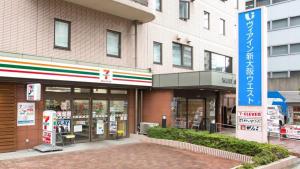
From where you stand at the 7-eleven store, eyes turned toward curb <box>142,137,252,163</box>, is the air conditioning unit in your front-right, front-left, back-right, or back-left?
front-left

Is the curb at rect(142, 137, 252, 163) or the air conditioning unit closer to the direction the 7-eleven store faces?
the curb

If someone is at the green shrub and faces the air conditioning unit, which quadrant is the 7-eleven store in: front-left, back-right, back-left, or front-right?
front-left

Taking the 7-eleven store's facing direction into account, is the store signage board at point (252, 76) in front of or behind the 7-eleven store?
in front

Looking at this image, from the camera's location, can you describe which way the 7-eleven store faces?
facing the viewer and to the right of the viewer

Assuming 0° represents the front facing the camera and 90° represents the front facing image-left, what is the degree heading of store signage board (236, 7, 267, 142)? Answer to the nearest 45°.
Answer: approximately 45°

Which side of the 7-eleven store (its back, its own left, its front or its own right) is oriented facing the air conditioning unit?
left

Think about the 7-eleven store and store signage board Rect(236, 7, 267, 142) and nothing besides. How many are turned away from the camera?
0

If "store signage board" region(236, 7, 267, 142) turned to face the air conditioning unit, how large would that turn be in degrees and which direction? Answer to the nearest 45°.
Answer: approximately 90° to its right
